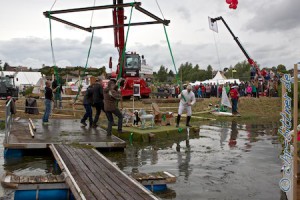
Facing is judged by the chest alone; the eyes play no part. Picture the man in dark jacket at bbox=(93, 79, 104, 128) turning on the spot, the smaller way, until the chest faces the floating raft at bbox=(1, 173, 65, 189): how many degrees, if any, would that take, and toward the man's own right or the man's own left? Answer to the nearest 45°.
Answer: approximately 135° to the man's own right

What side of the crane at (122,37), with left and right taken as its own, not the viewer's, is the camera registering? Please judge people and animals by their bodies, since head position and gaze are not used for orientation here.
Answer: front

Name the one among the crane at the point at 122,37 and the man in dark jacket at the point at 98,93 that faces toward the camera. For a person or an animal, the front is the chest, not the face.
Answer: the crane

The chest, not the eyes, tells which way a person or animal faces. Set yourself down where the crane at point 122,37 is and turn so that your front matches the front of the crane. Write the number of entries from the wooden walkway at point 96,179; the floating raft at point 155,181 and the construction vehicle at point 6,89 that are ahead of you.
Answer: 2

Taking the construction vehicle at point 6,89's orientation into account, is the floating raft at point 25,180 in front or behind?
in front

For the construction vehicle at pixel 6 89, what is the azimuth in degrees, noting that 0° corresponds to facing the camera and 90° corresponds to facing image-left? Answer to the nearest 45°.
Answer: approximately 315°

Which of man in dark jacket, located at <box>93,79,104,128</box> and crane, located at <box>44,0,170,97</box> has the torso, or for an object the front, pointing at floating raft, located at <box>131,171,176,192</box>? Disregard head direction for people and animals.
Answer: the crane

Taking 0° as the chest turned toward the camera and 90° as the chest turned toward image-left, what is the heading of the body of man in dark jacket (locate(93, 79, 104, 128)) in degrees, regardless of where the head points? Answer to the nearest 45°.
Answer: approximately 225°

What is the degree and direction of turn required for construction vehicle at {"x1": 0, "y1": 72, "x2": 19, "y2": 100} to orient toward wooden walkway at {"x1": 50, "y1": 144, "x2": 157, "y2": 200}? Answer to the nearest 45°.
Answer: approximately 45° to its right

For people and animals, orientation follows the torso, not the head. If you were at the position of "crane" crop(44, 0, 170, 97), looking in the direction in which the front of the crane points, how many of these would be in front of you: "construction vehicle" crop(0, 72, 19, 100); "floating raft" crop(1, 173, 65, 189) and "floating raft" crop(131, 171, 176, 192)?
2

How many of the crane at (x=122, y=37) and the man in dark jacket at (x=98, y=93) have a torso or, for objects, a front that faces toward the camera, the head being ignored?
1

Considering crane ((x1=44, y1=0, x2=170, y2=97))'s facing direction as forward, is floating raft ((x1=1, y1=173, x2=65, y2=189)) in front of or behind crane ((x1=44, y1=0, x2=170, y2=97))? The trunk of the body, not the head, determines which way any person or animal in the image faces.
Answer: in front

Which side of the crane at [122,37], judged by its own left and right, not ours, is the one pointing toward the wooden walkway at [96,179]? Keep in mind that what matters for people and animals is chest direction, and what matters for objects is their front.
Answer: front

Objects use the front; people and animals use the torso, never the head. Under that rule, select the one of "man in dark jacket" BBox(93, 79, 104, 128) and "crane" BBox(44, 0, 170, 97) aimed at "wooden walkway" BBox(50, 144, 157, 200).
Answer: the crane

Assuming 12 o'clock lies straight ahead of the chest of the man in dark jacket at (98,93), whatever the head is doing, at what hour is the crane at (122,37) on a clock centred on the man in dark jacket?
The crane is roughly at 11 o'clock from the man in dark jacket.

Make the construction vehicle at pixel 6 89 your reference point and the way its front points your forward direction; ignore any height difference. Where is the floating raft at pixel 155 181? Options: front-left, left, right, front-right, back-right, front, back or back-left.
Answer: front-right
